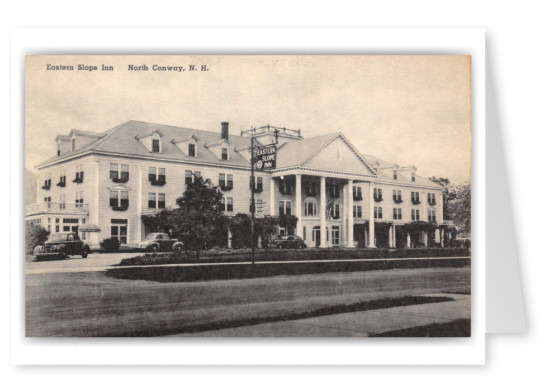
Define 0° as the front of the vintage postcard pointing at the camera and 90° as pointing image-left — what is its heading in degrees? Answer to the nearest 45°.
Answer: approximately 0°
